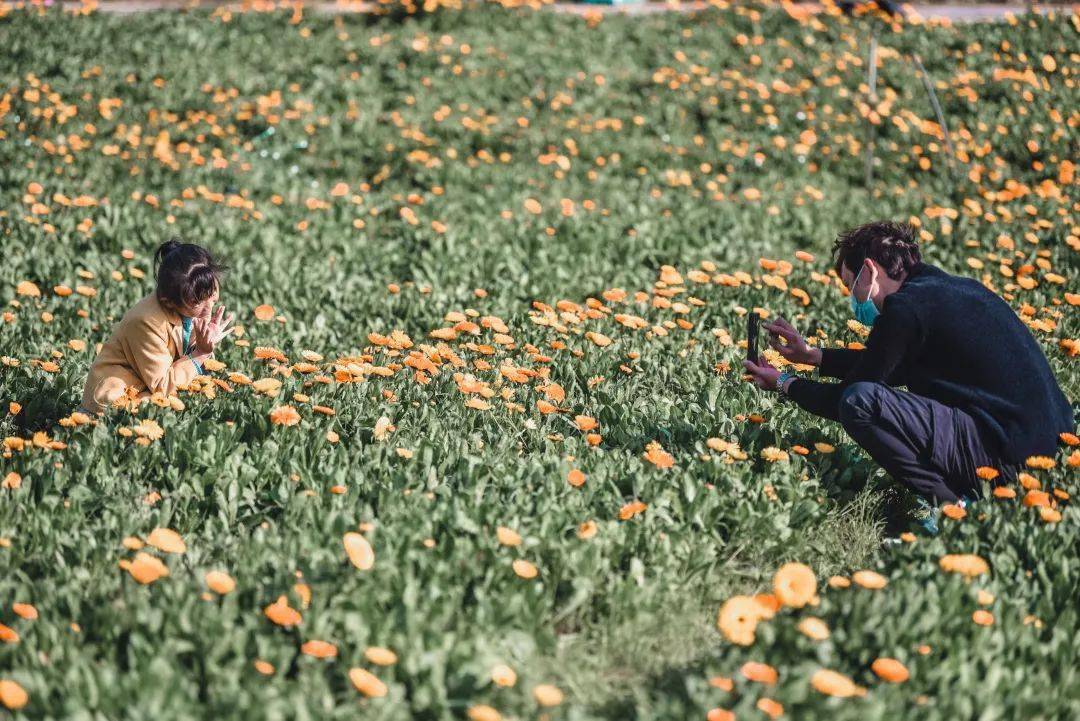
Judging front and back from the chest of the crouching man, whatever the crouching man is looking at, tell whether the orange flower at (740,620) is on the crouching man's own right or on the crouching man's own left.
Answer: on the crouching man's own left

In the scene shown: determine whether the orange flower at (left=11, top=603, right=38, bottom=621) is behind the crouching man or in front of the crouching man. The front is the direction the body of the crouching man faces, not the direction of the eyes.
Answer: in front

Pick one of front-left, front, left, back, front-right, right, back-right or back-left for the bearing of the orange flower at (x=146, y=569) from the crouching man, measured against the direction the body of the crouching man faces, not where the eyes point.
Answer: front-left

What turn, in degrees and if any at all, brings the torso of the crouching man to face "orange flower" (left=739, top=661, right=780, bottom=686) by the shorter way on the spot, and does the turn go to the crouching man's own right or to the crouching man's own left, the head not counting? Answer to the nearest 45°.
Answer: approximately 90° to the crouching man's own left

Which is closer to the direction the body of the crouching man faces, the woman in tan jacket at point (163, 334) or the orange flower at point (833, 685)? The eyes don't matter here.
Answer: the woman in tan jacket

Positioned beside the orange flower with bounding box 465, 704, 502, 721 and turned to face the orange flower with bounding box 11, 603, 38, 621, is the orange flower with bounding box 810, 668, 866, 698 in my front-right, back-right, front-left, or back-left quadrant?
back-right

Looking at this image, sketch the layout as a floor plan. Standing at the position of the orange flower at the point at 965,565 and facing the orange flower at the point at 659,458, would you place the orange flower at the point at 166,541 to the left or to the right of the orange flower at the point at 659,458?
left

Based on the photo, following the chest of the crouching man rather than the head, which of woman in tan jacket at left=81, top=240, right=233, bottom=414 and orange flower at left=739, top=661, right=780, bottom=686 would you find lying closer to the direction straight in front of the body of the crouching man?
the woman in tan jacket

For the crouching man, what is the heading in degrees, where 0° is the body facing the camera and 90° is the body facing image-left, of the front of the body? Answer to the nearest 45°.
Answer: approximately 90°
